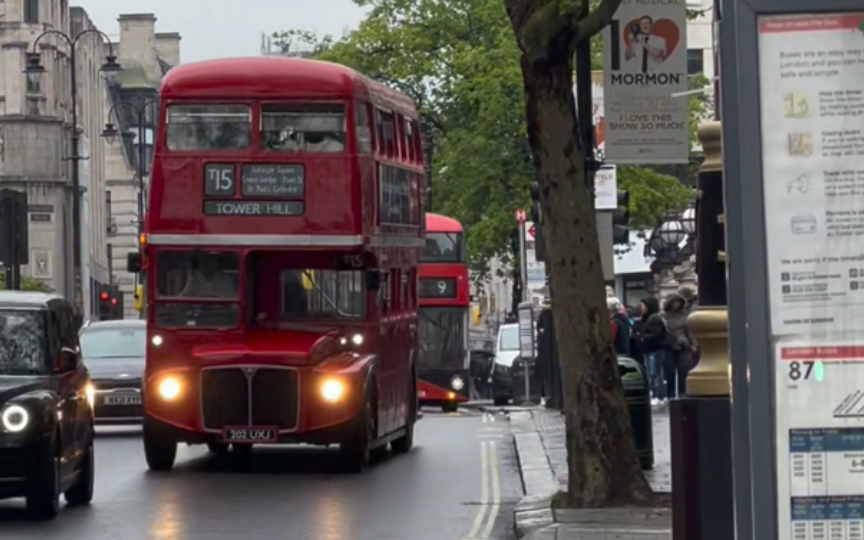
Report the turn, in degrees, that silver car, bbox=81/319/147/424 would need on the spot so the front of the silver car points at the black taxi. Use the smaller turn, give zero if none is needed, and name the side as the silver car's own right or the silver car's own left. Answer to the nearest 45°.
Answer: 0° — it already faces it

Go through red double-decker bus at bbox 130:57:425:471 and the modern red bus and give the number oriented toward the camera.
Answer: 2

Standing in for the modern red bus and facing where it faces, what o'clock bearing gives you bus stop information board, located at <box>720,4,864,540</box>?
The bus stop information board is roughly at 12 o'clock from the modern red bus.

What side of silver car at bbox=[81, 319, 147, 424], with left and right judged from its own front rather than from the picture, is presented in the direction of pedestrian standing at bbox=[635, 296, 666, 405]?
left

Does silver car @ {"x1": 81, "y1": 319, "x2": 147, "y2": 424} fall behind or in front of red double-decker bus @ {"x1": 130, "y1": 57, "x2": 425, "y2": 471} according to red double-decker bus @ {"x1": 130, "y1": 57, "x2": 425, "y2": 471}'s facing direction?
behind
